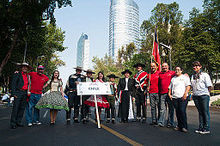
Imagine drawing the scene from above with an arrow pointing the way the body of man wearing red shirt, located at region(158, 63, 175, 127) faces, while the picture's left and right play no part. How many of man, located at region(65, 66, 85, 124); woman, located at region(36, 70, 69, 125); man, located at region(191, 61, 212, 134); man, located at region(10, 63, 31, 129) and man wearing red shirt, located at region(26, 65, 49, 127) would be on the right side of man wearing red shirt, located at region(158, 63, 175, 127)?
4

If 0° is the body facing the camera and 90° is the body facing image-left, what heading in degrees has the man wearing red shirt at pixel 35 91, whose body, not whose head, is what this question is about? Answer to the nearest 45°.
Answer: approximately 0°

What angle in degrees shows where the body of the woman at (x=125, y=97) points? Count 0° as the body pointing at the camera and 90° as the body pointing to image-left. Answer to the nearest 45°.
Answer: approximately 0°

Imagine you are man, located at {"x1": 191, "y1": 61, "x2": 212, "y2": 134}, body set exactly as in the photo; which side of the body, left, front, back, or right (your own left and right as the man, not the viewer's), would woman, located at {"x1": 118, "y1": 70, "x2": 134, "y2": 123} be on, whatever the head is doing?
right

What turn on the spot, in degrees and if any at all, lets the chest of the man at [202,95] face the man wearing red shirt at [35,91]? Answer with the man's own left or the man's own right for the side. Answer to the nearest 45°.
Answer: approximately 45° to the man's own right

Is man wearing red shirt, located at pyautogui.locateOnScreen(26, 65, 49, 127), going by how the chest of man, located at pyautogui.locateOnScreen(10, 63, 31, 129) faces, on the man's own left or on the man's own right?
on the man's own left

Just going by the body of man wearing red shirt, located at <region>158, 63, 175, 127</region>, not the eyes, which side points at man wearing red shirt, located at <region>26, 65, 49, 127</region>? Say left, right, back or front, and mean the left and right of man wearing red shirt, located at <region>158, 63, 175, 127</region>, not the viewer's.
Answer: right

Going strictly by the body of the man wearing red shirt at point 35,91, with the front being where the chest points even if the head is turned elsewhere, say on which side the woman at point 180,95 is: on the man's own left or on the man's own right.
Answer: on the man's own left

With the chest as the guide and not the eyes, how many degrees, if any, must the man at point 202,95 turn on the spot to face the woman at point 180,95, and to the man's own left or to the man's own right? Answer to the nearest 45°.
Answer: approximately 45° to the man's own right
